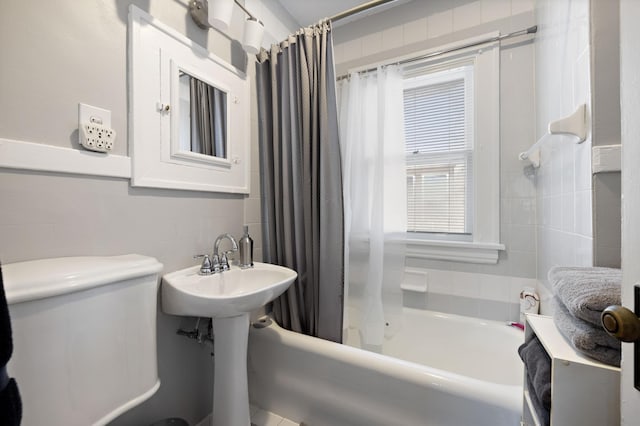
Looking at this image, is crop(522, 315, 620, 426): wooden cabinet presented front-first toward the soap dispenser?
yes

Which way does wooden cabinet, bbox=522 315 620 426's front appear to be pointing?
to the viewer's left

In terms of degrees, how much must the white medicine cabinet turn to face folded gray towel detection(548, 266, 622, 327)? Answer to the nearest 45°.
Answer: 0° — it already faces it

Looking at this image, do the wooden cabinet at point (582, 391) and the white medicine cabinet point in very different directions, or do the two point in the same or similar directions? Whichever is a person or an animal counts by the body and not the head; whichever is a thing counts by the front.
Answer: very different directions

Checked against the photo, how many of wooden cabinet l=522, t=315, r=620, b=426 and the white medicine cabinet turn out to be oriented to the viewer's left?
1

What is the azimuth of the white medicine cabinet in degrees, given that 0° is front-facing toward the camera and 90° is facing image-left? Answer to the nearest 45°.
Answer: approximately 315°

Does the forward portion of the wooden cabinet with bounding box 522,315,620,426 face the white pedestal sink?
yes

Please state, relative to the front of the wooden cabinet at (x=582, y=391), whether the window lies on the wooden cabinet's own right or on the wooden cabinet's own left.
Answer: on the wooden cabinet's own right

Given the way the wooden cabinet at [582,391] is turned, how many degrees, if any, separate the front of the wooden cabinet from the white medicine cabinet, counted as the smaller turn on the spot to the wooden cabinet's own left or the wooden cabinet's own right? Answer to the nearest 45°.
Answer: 0° — it already faces it

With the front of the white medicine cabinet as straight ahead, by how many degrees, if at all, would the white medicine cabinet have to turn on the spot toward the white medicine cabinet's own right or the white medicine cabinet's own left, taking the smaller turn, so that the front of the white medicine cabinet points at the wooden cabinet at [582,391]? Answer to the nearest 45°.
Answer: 0° — it already faces it
